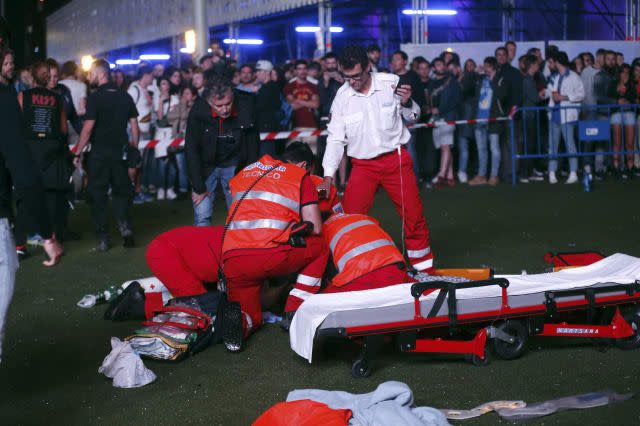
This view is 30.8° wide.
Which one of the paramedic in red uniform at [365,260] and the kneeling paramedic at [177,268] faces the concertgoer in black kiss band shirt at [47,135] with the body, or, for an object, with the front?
the paramedic in red uniform

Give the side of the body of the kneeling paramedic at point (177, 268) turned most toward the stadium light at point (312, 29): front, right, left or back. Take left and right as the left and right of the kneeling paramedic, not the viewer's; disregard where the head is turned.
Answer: left

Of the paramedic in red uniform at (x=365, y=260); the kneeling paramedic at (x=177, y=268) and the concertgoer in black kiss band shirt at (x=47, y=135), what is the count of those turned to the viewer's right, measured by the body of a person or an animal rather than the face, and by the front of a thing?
1

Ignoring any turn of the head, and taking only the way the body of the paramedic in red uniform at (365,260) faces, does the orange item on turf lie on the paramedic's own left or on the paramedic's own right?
on the paramedic's own left

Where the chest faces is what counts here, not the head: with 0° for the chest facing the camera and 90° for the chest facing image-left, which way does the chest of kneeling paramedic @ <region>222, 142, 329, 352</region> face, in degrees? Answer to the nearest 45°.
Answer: approximately 225°

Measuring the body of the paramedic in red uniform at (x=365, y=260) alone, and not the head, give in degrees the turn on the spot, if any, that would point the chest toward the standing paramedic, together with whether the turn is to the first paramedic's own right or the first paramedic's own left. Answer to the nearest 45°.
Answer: approximately 45° to the first paramedic's own right

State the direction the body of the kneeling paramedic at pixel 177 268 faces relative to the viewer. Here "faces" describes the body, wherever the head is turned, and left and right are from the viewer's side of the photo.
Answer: facing to the right of the viewer

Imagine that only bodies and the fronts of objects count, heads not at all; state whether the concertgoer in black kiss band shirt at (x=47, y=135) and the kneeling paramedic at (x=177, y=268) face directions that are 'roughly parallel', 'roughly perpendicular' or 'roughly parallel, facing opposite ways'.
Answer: roughly perpendicular

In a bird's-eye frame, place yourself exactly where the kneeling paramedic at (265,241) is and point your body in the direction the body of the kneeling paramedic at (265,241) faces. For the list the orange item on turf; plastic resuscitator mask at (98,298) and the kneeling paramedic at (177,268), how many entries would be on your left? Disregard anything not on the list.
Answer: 2
